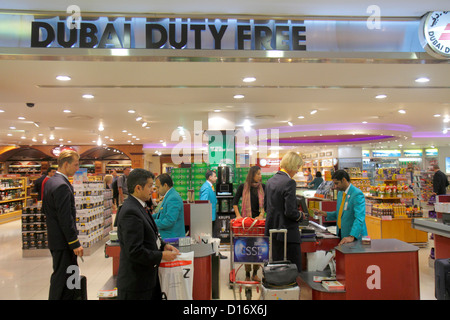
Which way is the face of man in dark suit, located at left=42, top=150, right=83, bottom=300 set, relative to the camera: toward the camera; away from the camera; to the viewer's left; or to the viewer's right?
to the viewer's right

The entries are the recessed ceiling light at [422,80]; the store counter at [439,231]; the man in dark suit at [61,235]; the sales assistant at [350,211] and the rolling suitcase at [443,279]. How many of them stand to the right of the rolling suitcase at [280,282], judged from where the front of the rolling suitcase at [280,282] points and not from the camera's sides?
1

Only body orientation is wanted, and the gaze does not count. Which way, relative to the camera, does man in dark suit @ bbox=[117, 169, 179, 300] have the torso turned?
to the viewer's right

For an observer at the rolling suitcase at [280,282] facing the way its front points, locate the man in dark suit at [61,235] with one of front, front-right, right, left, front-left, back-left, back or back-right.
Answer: right

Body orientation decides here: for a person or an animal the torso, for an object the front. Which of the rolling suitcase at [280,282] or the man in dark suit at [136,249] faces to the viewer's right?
the man in dark suit

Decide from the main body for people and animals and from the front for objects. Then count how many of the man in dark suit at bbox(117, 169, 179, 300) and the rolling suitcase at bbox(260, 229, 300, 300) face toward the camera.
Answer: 1

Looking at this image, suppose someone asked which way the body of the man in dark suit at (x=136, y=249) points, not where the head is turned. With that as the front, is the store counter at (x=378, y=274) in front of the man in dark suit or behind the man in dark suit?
in front

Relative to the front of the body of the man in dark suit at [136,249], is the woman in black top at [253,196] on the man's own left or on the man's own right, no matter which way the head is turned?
on the man's own left

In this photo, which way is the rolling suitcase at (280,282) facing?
toward the camera

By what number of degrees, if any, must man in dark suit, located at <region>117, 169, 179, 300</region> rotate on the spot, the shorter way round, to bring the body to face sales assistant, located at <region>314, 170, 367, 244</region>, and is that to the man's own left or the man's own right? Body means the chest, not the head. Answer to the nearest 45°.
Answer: approximately 45° to the man's own left

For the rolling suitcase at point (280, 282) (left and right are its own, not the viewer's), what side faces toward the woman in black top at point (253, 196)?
back

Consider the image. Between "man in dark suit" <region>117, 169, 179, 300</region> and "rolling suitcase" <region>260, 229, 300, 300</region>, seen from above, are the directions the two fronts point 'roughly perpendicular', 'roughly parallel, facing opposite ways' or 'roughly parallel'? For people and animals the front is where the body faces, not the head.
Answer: roughly perpendicular

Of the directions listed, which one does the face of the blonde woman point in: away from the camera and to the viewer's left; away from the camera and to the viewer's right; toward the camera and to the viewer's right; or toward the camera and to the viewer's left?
away from the camera and to the viewer's right
